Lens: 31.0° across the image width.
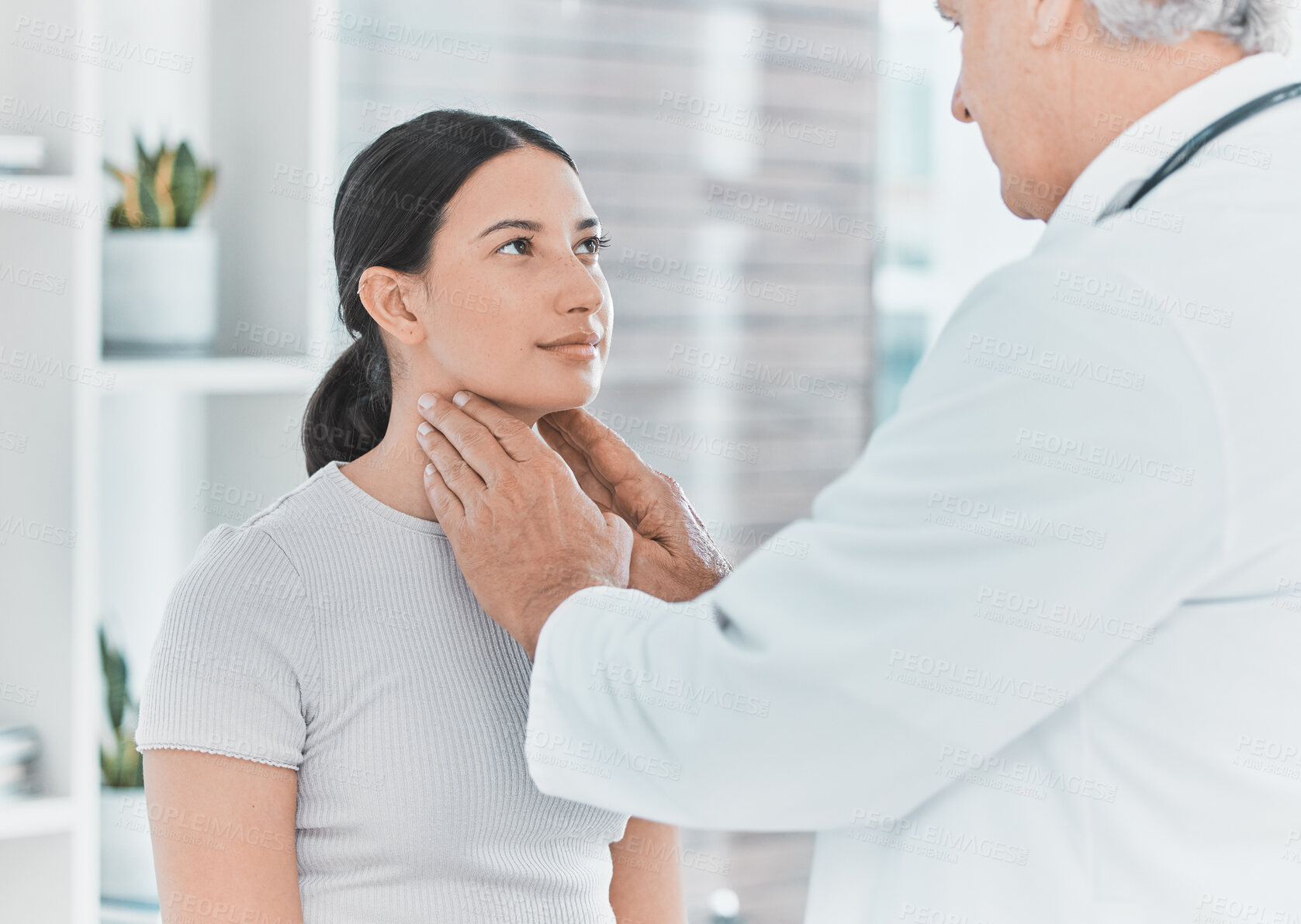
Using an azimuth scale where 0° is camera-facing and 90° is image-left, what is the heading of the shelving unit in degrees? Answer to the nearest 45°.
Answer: approximately 0°

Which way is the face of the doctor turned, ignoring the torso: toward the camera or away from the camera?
away from the camera

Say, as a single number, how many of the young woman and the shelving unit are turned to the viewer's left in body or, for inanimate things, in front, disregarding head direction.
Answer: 0

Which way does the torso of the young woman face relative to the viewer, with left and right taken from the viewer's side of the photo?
facing the viewer and to the right of the viewer
